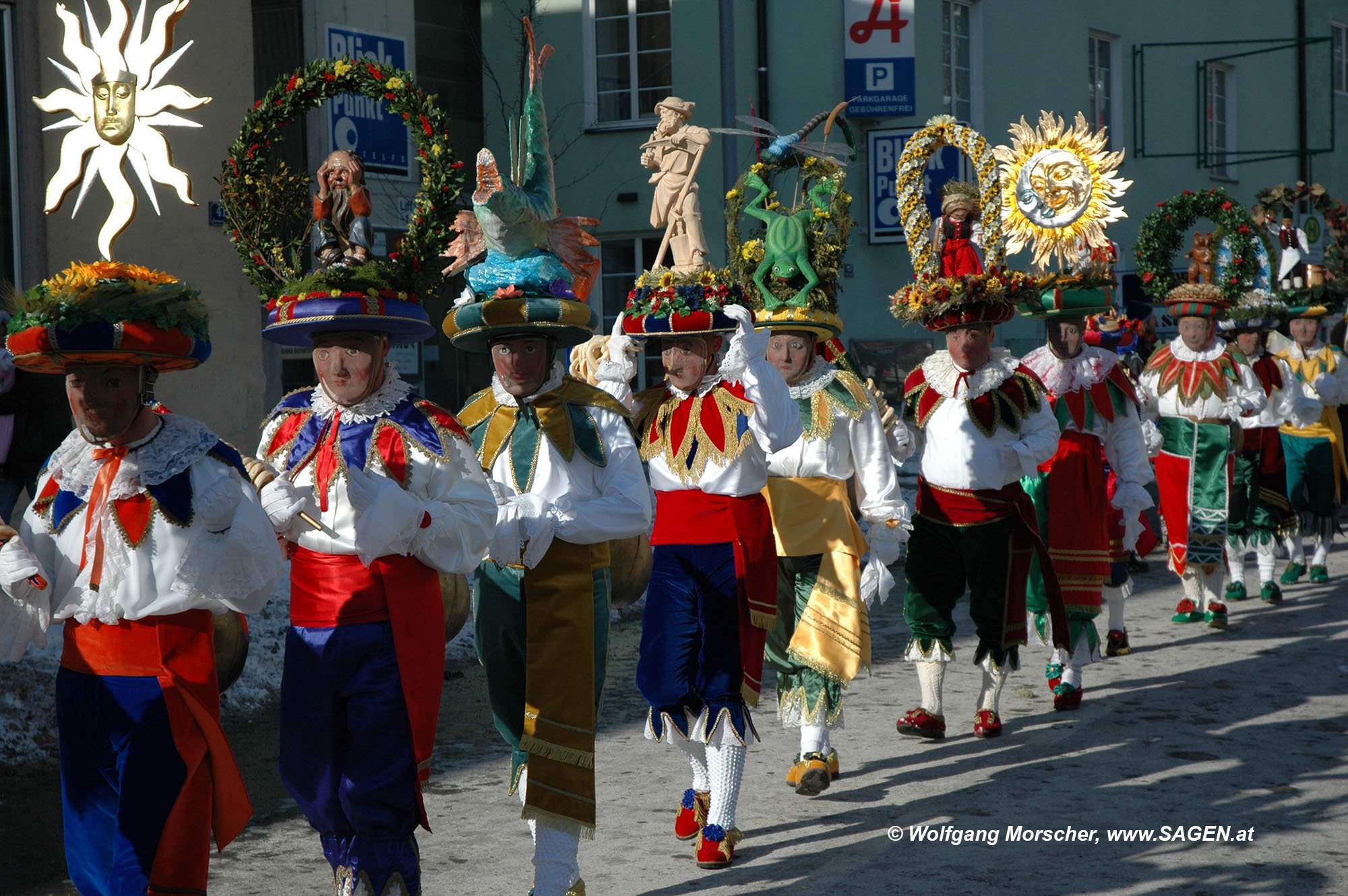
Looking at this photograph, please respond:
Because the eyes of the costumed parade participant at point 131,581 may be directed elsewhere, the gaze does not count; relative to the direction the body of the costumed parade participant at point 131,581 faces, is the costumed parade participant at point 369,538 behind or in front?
behind

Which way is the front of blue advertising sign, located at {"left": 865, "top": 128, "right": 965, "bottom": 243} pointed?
toward the camera

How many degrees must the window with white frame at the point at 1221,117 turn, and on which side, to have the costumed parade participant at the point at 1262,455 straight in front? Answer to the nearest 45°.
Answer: approximately 45° to its left

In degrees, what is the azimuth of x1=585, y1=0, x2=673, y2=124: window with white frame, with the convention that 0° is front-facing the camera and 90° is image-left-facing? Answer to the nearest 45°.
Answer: approximately 0°

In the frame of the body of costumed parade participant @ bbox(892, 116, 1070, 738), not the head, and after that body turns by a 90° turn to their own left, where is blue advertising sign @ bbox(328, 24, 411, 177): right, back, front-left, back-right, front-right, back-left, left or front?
back-left

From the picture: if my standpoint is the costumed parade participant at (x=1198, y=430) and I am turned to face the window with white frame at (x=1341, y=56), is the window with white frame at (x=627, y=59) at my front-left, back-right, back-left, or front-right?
front-left

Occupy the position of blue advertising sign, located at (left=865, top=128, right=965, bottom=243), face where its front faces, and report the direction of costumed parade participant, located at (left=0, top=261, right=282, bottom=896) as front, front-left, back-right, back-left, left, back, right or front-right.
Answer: front

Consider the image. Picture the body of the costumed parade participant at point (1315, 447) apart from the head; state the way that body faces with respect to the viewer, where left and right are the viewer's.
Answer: facing the viewer

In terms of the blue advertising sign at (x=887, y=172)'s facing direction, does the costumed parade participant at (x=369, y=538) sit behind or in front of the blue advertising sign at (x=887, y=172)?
in front

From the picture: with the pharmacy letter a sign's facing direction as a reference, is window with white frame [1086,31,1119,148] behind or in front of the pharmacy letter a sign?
behind

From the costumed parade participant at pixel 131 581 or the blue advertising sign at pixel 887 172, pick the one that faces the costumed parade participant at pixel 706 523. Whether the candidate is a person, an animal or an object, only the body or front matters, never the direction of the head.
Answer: the blue advertising sign

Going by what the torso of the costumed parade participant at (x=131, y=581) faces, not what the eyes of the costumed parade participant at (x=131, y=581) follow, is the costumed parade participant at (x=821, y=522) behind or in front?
behind

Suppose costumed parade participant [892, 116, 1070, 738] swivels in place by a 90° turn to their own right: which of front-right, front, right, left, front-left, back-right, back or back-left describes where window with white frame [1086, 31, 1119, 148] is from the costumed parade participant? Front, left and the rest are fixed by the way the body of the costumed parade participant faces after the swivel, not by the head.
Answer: right

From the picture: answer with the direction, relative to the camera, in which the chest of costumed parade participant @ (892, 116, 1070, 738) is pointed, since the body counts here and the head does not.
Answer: toward the camera
